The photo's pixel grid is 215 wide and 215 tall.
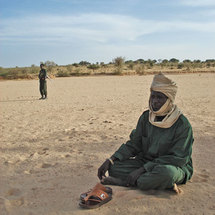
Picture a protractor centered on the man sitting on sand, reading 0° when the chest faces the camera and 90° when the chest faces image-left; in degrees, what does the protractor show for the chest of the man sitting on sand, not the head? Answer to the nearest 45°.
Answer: approximately 45°
